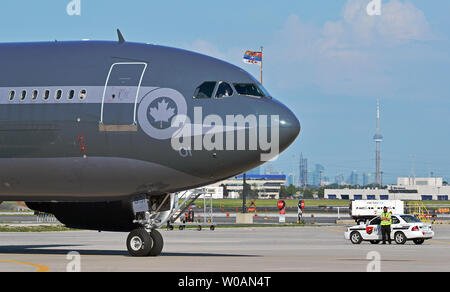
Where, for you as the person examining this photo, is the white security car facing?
facing away from the viewer and to the left of the viewer

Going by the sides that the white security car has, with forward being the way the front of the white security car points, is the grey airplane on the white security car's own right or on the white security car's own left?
on the white security car's own left

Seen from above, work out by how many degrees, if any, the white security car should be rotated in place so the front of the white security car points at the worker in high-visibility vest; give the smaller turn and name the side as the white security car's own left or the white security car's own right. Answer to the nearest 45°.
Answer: approximately 135° to the white security car's own left
